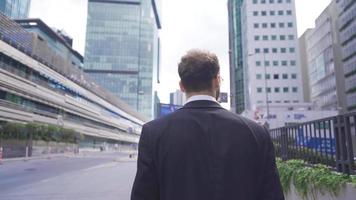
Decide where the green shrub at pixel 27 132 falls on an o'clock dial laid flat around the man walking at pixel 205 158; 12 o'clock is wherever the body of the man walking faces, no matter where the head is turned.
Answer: The green shrub is roughly at 11 o'clock from the man walking.

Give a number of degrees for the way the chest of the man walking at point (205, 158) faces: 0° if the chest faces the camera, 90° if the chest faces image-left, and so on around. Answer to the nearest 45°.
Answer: approximately 180°

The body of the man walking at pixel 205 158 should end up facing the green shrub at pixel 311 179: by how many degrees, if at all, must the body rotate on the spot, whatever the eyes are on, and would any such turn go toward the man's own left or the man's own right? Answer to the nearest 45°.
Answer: approximately 45° to the man's own right
